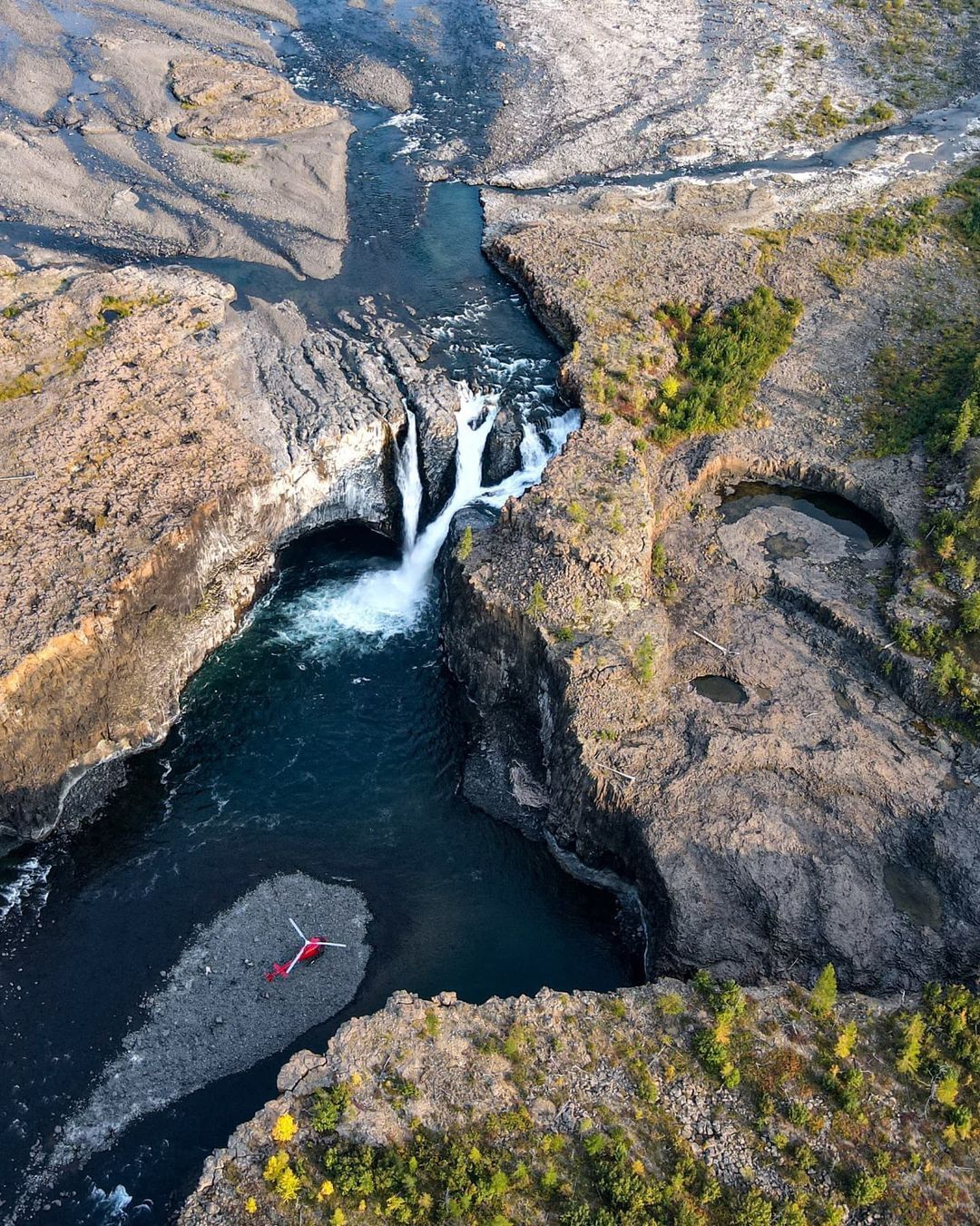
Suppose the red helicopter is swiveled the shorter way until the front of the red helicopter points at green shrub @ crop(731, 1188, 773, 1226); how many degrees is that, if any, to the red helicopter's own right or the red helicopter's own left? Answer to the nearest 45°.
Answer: approximately 90° to the red helicopter's own right

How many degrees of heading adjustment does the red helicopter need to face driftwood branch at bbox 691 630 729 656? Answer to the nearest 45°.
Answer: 0° — it already faces it

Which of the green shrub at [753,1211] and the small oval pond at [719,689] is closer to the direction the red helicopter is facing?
the small oval pond

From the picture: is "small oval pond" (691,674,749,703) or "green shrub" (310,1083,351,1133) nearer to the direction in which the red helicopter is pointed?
the small oval pond

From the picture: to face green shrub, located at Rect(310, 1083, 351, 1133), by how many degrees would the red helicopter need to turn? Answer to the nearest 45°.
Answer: approximately 135° to its right

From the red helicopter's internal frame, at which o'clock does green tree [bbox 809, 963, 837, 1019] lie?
The green tree is roughly at 2 o'clock from the red helicopter.

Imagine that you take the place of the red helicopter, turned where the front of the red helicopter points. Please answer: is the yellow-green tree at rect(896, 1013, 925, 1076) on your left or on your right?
on your right

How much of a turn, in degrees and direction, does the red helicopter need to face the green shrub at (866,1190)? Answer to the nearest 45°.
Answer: approximately 90° to its right

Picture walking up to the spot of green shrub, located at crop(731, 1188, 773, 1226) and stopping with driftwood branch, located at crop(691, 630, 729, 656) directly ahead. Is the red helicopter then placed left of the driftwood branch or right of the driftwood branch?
left

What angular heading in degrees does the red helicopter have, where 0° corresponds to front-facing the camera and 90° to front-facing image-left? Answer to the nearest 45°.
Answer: approximately 225°
